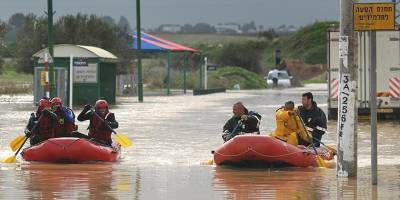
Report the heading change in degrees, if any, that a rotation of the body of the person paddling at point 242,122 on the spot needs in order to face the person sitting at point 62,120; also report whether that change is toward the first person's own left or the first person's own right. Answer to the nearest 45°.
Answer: approximately 45° to the first person's own right

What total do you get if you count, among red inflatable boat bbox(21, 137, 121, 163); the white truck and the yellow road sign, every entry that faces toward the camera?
2

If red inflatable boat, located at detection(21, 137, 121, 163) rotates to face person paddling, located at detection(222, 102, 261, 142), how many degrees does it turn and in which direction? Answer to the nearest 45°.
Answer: approximately 90° to its left

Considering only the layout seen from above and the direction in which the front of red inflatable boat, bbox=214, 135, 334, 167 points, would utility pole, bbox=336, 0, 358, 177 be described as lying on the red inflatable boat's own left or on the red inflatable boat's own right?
on the red inflatable boat's own left
